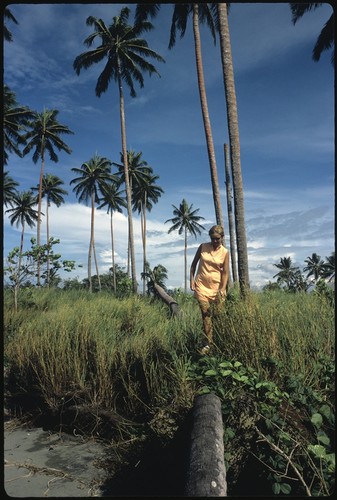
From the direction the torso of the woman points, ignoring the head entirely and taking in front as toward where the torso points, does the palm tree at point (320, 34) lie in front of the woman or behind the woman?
behind

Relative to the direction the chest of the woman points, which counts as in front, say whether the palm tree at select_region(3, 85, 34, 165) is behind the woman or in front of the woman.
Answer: behind

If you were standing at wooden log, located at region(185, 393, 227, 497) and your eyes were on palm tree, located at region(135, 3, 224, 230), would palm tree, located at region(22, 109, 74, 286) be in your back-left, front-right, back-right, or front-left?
front-left

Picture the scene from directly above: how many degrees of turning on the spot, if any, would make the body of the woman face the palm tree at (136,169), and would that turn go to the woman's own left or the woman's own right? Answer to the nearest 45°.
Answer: approximately 180°

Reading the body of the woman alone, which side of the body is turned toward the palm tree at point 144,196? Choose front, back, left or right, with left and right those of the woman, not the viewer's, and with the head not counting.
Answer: back

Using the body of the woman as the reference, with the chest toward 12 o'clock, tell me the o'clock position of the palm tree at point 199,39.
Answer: The palm tree is roughly at 6 o'clock from the woman.

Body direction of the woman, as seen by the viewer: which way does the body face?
toward the camera

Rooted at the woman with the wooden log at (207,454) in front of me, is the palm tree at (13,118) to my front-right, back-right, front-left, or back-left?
back-right

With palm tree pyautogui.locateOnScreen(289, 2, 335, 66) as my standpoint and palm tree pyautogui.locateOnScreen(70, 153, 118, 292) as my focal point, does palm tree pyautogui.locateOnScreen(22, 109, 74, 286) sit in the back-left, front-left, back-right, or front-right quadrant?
front-left

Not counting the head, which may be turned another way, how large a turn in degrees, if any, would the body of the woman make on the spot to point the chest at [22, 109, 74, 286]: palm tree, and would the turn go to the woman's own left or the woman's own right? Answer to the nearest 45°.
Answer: approximately 135° to the woman's own right

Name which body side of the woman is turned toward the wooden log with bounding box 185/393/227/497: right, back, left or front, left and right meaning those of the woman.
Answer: front

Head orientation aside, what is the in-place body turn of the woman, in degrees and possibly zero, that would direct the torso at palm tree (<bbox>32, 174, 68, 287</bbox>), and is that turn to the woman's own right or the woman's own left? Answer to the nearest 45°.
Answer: approximately 135° to the woman's own right

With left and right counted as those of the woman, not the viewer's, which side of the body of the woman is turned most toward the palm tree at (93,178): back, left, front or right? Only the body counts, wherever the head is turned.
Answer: back
